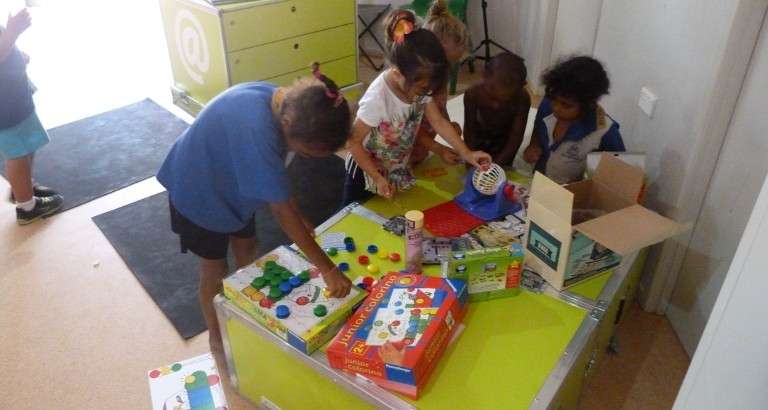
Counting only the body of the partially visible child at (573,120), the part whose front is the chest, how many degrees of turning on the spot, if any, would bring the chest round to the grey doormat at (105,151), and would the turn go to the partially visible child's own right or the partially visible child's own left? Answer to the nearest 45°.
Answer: approximately 45° to the partially visible child's own right

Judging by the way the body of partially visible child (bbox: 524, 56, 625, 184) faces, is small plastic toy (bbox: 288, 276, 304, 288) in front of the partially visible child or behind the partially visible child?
in front

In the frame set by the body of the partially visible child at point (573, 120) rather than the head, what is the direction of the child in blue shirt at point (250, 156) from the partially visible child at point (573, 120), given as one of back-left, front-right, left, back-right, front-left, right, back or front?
front

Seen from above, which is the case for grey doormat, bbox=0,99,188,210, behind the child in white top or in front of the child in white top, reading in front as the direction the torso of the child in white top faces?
behind

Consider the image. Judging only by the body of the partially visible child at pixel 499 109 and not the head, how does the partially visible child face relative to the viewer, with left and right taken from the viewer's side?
facing the viewer

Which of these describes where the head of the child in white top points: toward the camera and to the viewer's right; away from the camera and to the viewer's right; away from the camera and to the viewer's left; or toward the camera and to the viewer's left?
toward the camera and to the viewer's right

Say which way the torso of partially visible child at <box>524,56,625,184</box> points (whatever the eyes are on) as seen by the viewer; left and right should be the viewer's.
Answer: facing the viewer and to the left of the viewer

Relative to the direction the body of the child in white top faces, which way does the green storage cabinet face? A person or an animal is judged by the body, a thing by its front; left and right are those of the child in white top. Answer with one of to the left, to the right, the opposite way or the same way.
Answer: the same way

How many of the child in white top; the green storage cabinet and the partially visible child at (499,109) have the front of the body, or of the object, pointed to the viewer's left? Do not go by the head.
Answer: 0

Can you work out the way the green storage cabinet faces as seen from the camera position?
facing the viewer and to the right of the viewer

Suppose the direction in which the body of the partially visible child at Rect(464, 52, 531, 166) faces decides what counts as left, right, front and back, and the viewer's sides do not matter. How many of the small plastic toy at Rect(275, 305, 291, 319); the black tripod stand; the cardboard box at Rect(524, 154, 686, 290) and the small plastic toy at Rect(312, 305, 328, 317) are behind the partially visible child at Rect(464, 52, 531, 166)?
1

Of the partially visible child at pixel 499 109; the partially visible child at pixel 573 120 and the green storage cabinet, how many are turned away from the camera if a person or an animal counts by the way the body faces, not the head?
0

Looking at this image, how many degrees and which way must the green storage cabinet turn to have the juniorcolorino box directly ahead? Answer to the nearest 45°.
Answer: approximately 45° to its right

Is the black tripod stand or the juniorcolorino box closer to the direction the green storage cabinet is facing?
the juniorcolorino box

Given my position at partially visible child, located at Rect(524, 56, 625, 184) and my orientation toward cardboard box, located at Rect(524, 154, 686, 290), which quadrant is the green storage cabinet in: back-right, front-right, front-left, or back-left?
back-right

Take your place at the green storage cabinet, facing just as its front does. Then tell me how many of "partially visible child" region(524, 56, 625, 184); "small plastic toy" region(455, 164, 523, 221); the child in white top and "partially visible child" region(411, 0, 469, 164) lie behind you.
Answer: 0
